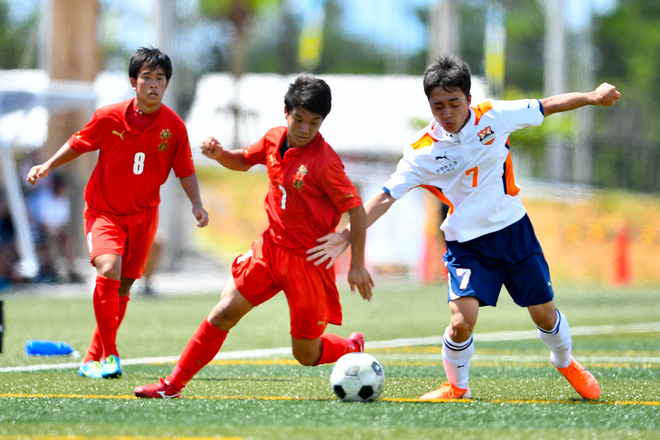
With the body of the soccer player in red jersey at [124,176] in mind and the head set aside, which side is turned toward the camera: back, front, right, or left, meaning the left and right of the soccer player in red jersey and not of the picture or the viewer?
front

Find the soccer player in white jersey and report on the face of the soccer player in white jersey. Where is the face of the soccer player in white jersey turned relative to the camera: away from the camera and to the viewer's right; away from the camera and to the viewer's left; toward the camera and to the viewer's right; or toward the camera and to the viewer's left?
toward the camera and to the viewer's left

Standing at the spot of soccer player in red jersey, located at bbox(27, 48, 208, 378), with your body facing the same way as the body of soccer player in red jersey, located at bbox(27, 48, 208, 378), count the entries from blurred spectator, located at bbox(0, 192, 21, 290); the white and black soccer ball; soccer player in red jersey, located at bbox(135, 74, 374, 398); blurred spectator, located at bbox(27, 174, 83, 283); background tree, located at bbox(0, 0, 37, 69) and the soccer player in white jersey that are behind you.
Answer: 3

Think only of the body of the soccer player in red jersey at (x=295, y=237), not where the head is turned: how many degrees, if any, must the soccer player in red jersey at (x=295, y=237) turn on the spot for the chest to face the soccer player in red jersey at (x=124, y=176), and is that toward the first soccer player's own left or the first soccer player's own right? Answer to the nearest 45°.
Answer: approximately 90° to the first soccer player's own right

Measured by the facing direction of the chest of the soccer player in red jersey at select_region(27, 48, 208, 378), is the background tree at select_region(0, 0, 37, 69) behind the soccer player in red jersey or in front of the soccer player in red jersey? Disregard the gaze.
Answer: behind

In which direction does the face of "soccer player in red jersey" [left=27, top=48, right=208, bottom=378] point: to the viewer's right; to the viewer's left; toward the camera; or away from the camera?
toward the camera

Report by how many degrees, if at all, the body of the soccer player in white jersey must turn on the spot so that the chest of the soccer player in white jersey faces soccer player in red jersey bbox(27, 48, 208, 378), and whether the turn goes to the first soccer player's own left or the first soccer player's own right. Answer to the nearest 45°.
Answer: approximately 90° to the first soccer player's own right

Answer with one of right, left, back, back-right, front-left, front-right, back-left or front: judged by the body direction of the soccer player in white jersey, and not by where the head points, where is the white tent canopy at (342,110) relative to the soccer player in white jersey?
back

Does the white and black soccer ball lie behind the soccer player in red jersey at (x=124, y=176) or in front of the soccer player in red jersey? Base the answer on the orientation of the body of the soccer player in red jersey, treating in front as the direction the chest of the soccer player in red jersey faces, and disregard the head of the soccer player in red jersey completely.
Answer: in front

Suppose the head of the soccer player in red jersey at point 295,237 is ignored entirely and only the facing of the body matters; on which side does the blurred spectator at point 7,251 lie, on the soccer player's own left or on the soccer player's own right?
on the soccer player's own right

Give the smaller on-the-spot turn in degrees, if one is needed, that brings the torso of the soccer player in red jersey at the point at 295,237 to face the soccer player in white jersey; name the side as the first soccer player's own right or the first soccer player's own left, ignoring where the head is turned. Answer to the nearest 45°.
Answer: approximately 135° to the first soccer player's own left

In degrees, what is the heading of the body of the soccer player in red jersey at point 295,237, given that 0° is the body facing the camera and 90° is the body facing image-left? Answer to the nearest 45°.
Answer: approximately 45°

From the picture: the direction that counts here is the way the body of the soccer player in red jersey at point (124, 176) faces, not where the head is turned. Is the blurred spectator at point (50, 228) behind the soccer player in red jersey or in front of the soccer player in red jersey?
behind
